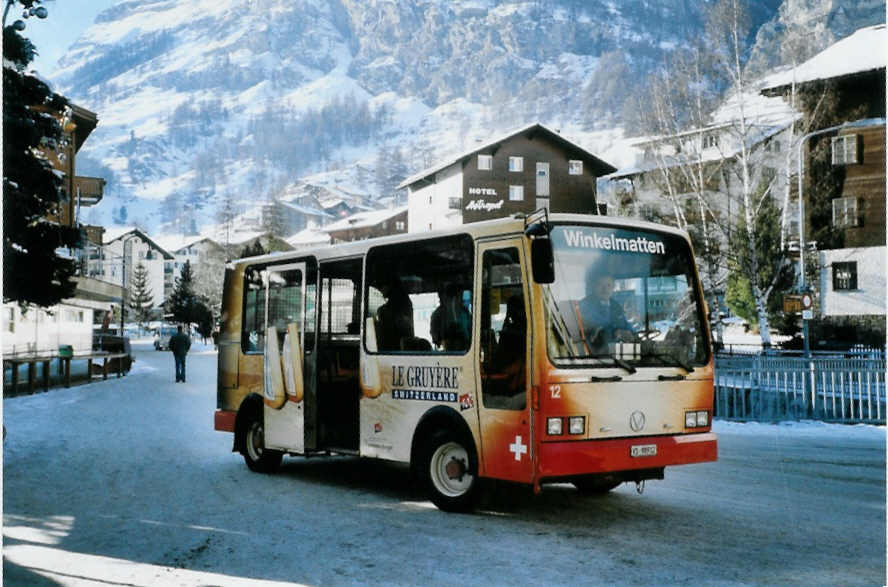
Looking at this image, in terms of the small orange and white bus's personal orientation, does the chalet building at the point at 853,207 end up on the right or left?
on its left

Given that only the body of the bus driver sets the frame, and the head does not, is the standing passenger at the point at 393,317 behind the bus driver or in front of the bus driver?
behind

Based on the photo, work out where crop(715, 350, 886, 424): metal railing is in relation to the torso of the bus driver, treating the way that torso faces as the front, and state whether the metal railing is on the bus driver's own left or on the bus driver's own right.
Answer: on the bus driver's own left

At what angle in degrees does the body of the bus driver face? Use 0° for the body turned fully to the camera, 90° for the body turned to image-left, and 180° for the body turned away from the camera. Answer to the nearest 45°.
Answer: approximately 315°

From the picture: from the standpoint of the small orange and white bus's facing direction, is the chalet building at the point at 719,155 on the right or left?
on its left

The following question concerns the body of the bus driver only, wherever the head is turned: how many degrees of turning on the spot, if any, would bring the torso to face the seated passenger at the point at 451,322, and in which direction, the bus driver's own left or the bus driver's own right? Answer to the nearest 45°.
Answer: approximately 135° to the bus driver's own right

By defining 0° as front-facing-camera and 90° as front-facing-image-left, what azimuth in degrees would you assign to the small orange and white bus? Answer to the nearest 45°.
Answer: approximately 315°

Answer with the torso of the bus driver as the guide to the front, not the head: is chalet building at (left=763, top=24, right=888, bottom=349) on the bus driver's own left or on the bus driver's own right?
on the bus driver's own left

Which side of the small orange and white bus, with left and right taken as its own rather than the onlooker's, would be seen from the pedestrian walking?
back

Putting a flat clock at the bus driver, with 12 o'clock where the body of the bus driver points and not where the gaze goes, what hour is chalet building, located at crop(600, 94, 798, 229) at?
The chalet building is roughly at 8 o'clock from the bus driver.

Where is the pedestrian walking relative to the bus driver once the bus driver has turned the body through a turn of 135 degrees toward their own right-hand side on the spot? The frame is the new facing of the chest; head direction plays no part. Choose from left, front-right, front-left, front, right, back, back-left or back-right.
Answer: front-right
